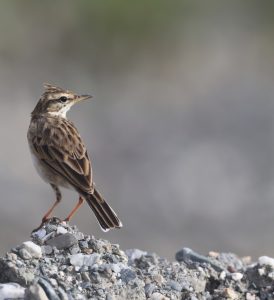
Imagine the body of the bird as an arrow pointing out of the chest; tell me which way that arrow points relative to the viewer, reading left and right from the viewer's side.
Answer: facing away from the viewer and to the left of the viewer

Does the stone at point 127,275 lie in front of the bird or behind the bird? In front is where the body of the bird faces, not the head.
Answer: behind

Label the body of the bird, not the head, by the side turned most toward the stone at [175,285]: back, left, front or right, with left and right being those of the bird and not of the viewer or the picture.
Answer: back
